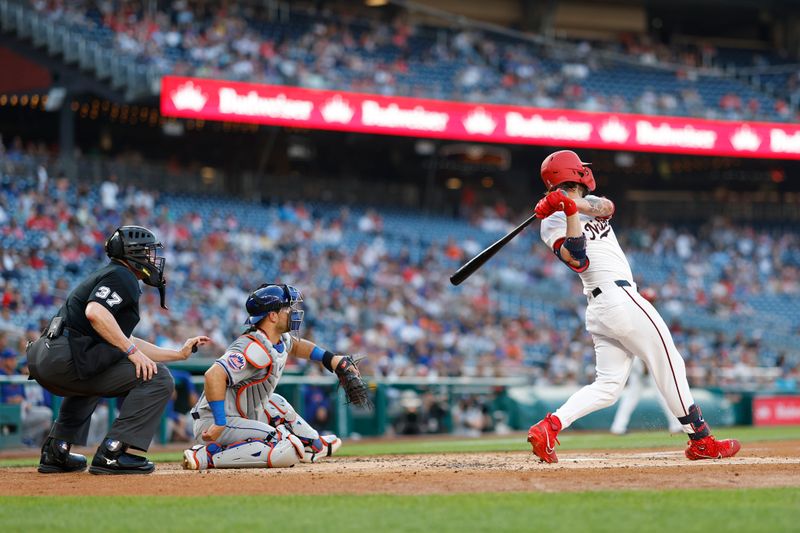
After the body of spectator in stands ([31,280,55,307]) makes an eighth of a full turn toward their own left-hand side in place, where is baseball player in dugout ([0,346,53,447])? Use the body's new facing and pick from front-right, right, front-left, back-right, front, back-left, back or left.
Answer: front-right

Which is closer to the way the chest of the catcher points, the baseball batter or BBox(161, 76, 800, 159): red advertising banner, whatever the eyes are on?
the baseball batter

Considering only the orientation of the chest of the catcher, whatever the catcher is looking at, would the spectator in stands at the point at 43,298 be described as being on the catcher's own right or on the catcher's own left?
on the catcher's own left

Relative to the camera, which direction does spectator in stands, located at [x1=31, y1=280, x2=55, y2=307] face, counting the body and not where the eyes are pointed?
toward the camera

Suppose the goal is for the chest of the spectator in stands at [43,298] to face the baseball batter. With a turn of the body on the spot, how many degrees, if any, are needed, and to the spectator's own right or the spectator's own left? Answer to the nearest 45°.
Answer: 0° — they already face them

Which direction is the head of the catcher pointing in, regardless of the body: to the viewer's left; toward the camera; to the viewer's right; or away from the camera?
to the viewer's right

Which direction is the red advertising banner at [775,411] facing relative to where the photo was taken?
toward the camera

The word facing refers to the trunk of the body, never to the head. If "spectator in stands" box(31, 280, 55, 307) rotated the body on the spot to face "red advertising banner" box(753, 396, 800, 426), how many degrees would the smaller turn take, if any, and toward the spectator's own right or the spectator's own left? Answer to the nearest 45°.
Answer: approximately 90° to the spectator's own left

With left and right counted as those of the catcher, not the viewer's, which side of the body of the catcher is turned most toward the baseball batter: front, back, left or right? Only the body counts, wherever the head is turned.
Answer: front

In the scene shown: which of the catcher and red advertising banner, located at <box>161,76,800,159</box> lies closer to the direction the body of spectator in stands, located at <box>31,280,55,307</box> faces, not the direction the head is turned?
the catcher

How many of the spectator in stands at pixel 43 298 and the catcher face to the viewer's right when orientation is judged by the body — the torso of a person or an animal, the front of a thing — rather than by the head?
1

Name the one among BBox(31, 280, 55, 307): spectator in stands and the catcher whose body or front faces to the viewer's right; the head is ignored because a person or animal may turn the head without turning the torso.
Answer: the catcher

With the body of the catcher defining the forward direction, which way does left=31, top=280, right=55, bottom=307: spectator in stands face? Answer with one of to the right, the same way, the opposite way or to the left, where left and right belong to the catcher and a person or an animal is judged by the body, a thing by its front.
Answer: to the right

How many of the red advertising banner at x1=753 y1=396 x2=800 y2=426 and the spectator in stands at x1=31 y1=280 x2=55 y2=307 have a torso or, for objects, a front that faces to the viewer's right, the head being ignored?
0
